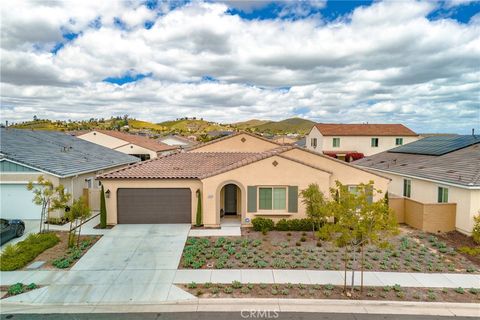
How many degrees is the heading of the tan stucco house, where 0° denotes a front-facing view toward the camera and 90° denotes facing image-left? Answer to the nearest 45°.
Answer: approximately 0°

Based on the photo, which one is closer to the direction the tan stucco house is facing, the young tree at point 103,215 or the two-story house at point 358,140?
the young tree

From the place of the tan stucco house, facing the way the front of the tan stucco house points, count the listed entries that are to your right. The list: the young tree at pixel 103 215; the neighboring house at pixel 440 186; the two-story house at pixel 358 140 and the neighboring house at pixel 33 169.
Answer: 2

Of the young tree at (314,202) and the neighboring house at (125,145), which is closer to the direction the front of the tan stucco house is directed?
the young tree

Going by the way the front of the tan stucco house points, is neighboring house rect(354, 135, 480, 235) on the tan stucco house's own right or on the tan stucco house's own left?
on the tan stucco house's own left

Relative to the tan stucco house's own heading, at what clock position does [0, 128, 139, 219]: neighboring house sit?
The neighboring house is roughly at 3 o'clock from the tan stucco house.

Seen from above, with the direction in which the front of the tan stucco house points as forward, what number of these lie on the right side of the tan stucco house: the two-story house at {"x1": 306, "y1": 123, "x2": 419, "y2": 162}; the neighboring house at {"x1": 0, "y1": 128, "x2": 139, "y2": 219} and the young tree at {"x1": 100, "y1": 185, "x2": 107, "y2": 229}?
2

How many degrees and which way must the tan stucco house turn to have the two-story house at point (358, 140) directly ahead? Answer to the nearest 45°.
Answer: approximately 135° to its left

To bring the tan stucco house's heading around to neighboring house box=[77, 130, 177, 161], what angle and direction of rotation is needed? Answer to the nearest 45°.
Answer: approximately 135° to its right

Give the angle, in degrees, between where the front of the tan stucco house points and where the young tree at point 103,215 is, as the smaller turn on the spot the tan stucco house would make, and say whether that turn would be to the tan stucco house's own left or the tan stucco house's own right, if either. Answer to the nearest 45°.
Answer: approximately 90° to the tan stucco house's own right
